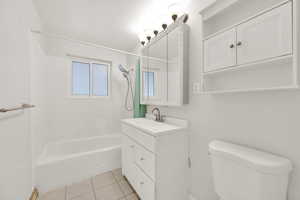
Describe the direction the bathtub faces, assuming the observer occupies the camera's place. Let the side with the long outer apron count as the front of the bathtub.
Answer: facing the viewer and to the right of the viewer

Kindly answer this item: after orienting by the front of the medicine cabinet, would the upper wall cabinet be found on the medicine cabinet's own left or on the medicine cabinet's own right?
on the medicine cabinet's own left

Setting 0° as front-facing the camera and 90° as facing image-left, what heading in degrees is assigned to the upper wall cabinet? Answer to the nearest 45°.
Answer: approximately 45°

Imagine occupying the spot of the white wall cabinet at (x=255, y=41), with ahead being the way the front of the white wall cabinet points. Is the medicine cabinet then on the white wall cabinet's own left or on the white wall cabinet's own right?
on the white wall cabinet's own right

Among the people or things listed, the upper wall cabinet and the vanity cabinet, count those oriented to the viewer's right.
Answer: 0

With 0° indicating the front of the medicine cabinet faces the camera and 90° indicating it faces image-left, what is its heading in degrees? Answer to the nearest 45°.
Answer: approximately 45°

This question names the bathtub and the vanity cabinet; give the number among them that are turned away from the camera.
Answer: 0
